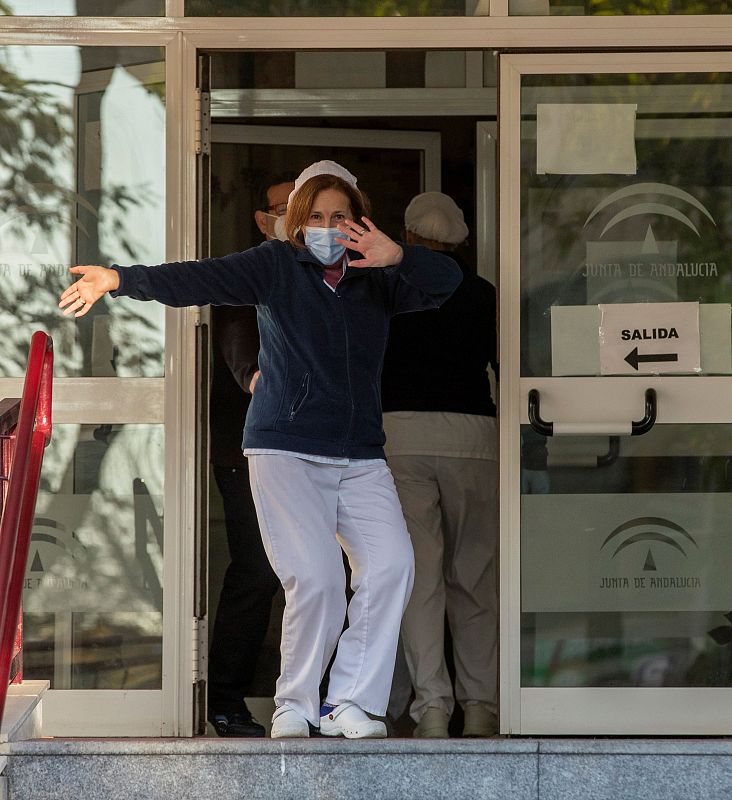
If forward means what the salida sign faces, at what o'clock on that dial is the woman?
The woman is roughly at 2 o'clock from the salida sign.

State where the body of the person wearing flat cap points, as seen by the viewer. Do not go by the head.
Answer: away from the camera

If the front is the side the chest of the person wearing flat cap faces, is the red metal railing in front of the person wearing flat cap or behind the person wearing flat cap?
behind

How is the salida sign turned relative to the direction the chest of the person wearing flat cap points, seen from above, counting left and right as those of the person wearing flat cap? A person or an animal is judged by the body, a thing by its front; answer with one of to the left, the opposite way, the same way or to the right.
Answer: the opposite way

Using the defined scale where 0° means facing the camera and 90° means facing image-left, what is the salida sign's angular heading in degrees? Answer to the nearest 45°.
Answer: approximately 0°

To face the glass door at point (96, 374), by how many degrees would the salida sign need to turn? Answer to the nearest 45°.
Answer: approximately 90° to its right

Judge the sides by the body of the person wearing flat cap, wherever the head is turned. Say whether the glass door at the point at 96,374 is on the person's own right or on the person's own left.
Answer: on the person's own left

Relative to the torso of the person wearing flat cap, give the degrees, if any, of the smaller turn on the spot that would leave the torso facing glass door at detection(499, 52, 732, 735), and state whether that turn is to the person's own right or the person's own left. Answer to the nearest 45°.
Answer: approximately 135° to the person's own right
